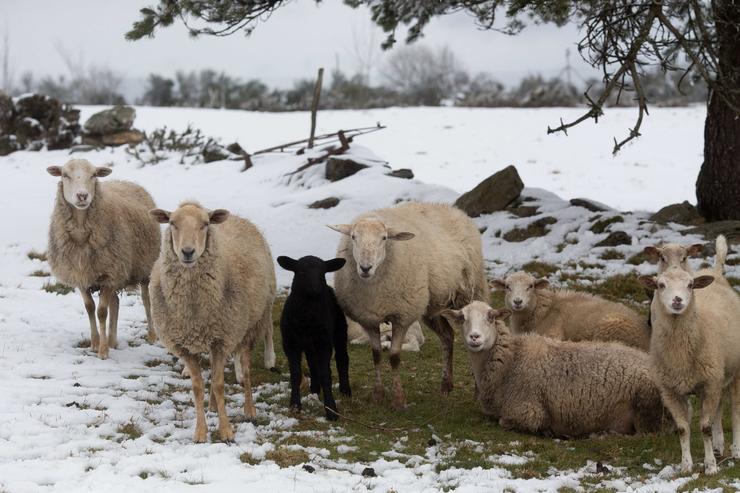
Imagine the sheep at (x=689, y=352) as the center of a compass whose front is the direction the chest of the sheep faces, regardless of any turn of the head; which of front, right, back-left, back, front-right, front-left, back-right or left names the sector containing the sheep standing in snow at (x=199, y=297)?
front-right

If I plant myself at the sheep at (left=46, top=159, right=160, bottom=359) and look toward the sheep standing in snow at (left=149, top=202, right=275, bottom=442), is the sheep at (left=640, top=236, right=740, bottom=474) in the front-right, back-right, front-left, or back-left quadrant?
front-left

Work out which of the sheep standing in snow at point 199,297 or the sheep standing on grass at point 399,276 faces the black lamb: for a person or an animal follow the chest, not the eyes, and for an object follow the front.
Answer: the sheep standing on grass at point 399,276

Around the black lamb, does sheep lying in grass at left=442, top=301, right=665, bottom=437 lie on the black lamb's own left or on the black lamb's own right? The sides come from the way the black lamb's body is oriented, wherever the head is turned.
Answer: on the black lamb's own left

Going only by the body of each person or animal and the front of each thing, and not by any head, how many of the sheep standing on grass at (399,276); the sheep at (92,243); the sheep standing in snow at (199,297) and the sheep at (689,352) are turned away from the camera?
0

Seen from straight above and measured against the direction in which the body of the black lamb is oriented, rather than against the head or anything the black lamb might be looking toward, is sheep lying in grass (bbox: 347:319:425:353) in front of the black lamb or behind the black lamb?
behind

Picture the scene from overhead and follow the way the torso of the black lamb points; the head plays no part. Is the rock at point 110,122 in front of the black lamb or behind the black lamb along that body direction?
behind

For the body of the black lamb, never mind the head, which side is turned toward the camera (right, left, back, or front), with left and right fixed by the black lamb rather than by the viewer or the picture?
front

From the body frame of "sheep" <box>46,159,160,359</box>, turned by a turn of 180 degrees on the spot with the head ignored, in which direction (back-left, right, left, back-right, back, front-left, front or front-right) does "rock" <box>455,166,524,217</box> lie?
front

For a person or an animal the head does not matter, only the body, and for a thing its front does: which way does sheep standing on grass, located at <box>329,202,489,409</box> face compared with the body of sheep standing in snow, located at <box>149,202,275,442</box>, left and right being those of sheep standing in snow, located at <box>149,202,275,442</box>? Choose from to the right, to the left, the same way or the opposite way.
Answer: the same way

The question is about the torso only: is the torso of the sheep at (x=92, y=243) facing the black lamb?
no

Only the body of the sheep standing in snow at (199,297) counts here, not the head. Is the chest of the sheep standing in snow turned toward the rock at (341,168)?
no

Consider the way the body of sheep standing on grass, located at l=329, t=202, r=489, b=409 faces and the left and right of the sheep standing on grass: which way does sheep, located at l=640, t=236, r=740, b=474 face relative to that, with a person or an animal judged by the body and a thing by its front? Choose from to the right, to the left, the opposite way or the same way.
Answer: the same way

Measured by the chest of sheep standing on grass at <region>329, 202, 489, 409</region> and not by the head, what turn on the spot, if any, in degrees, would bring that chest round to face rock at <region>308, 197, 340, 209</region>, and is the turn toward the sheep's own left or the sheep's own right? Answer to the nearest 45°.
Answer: approximately 135° to the sheep's own right

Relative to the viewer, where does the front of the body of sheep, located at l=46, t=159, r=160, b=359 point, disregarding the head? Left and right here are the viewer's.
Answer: facing the viewer and to the left of the viewer

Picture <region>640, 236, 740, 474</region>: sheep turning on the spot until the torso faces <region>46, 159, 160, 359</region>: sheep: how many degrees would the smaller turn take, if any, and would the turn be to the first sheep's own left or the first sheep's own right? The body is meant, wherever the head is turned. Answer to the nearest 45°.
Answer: approximately 45° to the first sheep's own right
